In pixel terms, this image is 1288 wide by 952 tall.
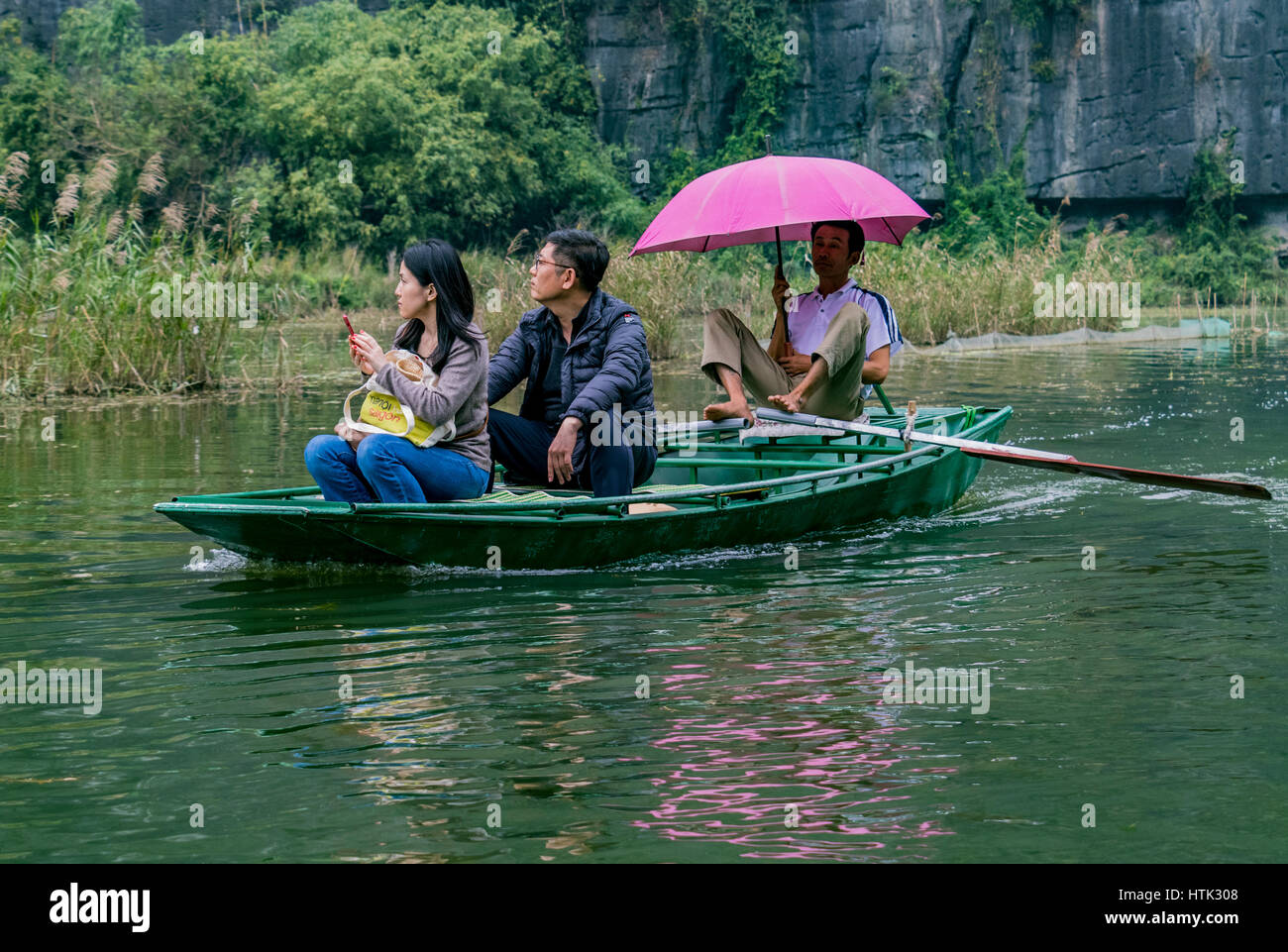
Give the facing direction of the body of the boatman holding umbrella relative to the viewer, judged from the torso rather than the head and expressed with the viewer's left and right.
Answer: facing the viewer and to the left of the viewer

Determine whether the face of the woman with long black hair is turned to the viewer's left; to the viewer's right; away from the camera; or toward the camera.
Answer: to the viewer's left

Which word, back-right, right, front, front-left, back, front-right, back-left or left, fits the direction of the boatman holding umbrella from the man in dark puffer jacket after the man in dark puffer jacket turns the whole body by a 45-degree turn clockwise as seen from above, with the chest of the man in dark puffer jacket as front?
back-right

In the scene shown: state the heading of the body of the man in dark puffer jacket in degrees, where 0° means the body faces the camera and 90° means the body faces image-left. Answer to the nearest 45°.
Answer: approximately 45°

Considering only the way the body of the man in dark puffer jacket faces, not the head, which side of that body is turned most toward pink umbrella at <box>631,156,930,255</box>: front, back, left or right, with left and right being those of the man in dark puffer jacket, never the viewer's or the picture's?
back

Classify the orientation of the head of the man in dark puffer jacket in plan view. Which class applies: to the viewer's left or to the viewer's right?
to the viewer's left

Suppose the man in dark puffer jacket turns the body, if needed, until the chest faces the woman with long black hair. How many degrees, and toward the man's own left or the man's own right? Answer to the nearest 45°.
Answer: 0° — they already face them
